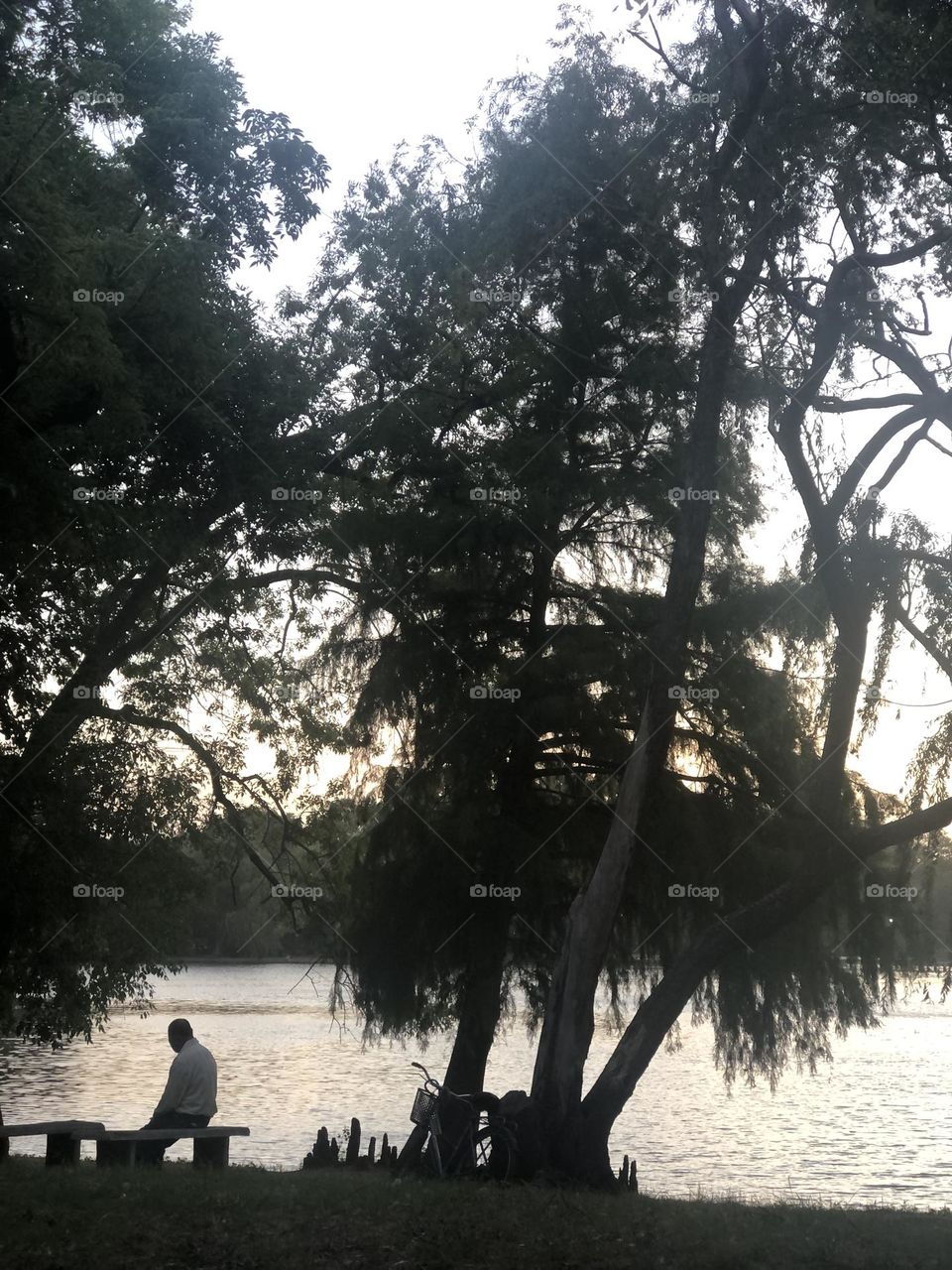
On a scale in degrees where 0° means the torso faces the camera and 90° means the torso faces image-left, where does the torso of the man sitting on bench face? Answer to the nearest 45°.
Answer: approximately 135°

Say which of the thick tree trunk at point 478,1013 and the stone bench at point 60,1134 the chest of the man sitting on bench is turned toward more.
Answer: the stone bench

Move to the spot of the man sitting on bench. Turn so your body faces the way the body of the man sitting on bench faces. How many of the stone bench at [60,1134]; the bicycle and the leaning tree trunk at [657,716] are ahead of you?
1

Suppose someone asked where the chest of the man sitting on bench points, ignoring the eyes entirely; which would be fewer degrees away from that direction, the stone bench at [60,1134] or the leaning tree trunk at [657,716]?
the stone bench

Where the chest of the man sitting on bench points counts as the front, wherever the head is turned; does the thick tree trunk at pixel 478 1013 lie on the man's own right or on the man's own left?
on the man's own right

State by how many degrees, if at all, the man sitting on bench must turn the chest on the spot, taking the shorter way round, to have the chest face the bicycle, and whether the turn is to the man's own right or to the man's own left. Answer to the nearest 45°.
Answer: approximately 135° to the man's own right

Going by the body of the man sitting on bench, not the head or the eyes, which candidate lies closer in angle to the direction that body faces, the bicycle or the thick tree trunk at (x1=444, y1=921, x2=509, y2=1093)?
the thick tree trunk

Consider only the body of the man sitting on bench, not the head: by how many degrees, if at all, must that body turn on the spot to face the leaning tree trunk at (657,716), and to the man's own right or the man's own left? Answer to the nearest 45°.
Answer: approximately 135° to the man's own right

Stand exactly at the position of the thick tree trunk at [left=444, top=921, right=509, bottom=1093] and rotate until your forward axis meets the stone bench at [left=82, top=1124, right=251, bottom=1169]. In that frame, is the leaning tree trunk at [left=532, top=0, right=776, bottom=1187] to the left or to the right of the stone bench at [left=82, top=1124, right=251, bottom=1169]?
left
